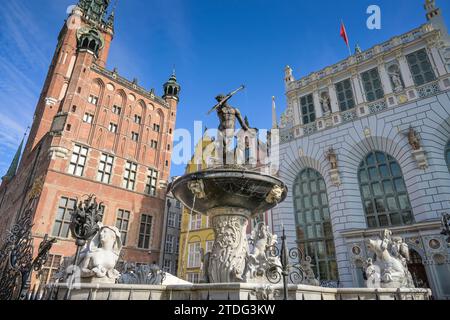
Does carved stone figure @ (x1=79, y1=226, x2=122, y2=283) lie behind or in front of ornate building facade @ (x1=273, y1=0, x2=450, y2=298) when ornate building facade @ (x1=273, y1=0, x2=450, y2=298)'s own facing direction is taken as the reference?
in front

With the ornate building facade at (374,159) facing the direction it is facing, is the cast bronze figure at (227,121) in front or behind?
in front

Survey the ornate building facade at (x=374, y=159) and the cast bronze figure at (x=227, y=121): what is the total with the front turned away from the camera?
0

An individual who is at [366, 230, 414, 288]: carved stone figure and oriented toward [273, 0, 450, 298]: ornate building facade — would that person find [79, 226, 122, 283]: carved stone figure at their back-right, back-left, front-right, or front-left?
back-left

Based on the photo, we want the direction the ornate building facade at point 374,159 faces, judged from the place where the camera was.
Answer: facing the viewer and to the left of the viewer

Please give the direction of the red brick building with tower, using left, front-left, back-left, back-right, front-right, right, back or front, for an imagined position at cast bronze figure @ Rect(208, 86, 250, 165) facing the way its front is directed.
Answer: back-right

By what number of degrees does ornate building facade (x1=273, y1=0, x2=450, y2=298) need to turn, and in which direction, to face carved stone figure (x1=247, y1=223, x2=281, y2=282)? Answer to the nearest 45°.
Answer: approximately 45° to its left

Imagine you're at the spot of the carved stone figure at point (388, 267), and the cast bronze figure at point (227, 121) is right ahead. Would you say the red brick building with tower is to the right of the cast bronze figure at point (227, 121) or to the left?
right

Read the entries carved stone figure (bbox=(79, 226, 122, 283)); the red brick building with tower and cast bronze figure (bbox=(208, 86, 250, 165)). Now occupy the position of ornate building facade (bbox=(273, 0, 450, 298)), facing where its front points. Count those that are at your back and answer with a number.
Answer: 0

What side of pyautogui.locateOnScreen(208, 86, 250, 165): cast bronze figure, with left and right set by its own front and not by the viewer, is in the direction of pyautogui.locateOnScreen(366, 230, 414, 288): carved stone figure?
left

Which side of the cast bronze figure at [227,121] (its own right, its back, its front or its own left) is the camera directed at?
front
